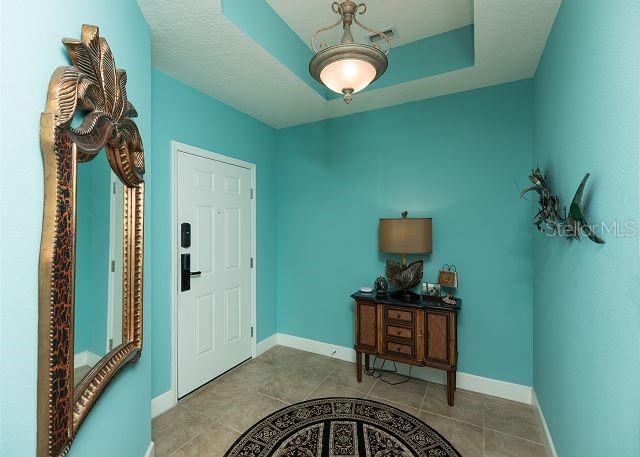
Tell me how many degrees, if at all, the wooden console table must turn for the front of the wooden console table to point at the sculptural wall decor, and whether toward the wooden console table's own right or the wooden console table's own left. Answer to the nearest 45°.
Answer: approximately 90° to the wooden console table's own left

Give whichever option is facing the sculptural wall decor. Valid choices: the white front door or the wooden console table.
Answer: the white front door

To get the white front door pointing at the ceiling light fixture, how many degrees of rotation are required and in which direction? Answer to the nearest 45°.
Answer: approximately 45° to its right

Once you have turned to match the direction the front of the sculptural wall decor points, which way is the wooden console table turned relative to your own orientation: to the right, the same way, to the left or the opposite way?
to the left

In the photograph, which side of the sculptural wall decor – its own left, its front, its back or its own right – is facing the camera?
left

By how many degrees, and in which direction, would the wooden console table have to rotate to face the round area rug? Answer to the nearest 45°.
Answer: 0° — it already faces it

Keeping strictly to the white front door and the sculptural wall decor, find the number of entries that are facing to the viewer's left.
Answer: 1

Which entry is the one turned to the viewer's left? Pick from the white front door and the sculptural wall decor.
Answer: the sculptural wall decor

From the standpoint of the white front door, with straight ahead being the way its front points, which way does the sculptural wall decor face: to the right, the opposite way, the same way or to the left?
the opposite way

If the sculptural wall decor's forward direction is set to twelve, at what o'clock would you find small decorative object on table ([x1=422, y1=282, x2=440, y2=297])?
The small decorative object on table is roughly at 1 o'clock from the sculptural wall decor.
